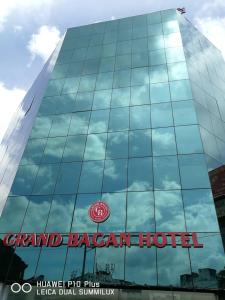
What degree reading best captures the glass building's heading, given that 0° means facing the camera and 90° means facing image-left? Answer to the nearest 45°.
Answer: approximately 0°
